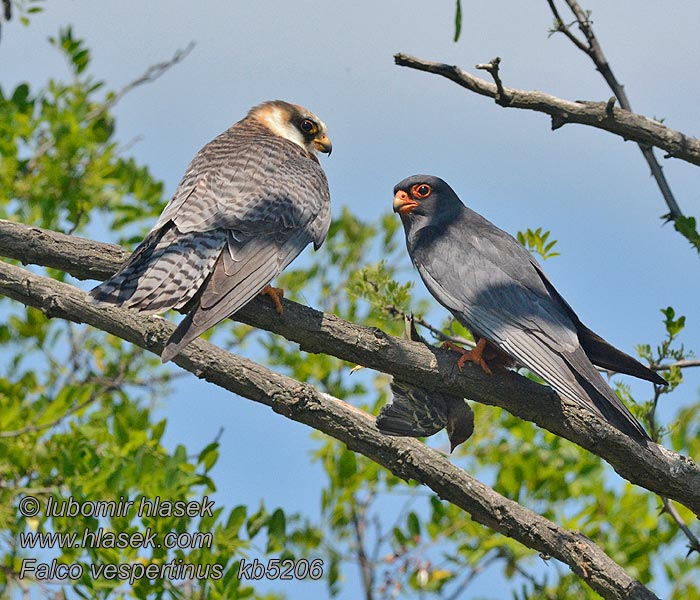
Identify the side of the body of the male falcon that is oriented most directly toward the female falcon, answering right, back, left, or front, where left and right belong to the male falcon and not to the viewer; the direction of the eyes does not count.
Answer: front

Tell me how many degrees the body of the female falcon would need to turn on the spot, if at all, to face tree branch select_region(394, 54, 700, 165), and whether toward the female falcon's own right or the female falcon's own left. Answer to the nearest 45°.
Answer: approximately 90° to the female falcon's own right

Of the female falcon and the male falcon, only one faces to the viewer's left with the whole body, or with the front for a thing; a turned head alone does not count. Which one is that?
the male falcon

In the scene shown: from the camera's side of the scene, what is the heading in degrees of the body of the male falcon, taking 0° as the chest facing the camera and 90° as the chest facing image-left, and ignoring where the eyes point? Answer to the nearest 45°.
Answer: approximately 90°

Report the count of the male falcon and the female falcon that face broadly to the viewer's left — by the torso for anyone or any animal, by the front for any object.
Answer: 1

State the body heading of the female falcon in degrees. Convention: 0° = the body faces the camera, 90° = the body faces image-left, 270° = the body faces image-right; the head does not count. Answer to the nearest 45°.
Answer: approximately 225°
